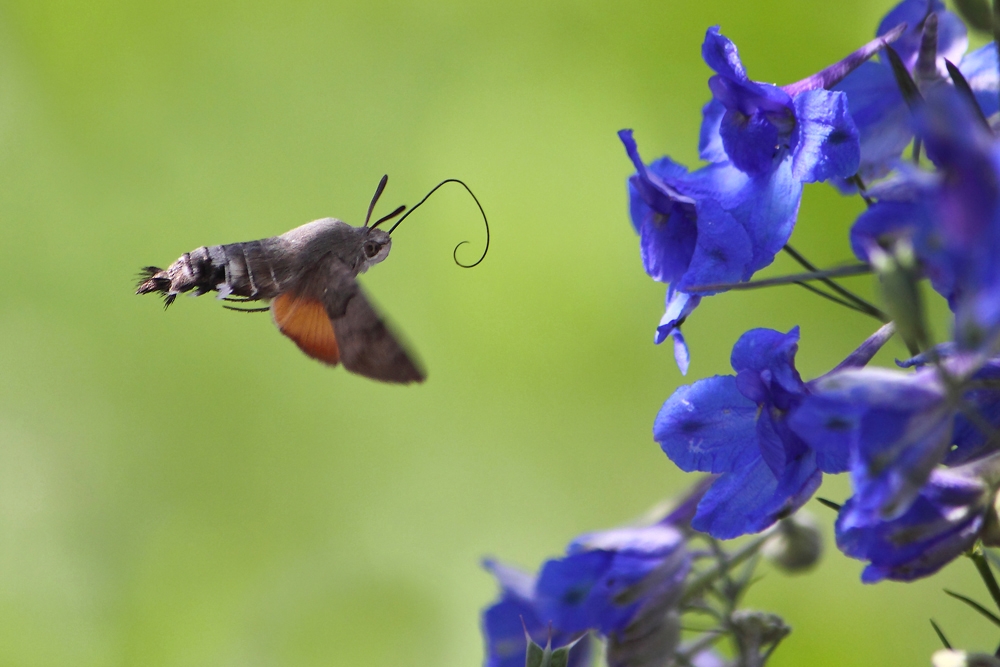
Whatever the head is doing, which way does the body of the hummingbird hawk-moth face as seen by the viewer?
to the viewer's right
